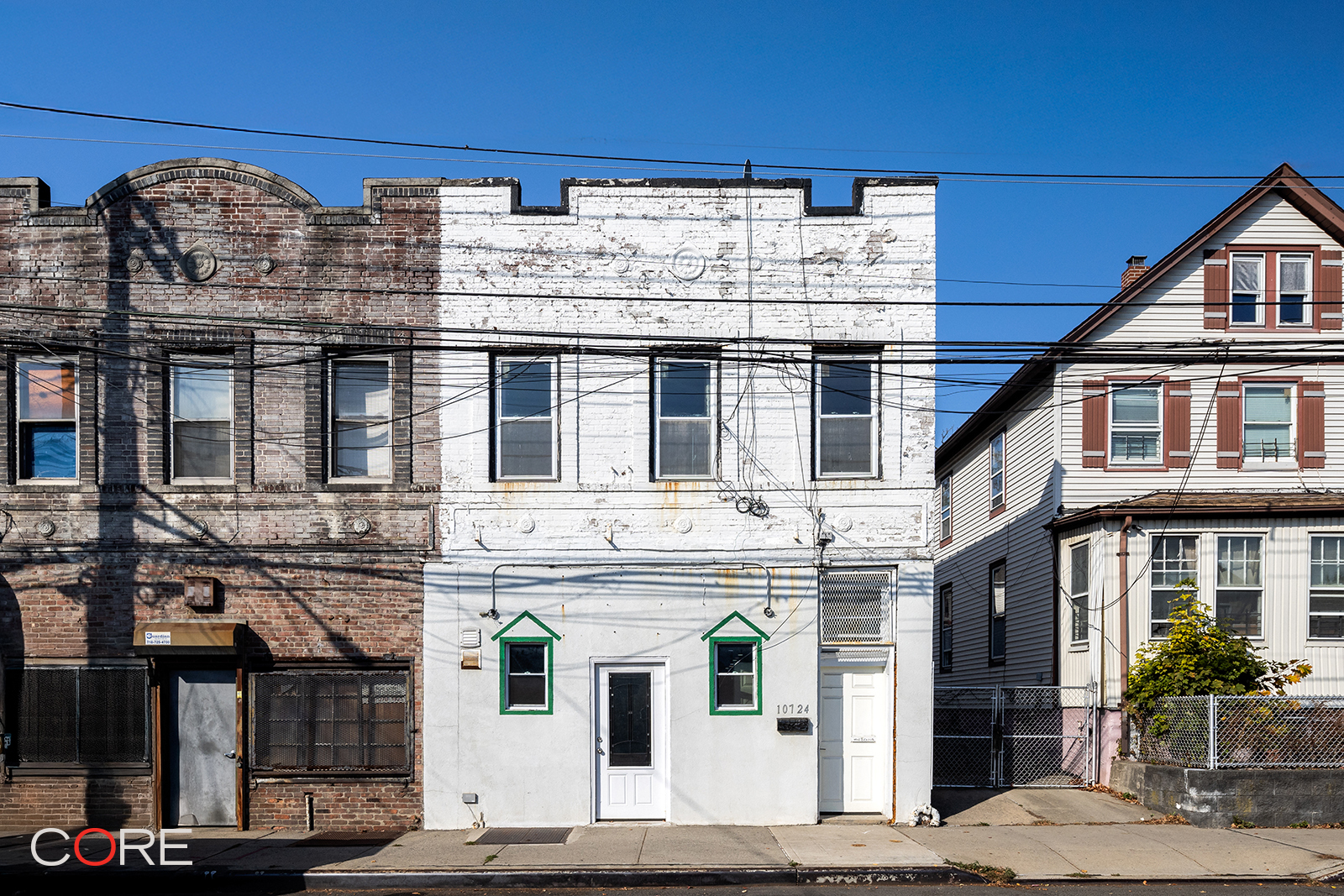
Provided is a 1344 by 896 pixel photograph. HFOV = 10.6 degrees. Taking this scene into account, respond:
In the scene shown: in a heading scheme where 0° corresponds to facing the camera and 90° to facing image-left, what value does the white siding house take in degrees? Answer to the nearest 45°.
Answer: approximately 0°

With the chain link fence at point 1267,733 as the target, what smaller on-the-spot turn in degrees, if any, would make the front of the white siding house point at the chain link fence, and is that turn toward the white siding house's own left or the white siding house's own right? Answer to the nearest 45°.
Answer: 0° — it already faces it

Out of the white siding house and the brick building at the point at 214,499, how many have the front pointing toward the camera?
2

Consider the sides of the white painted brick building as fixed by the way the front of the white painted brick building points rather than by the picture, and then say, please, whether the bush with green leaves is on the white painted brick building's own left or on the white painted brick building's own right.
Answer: on the white painted brick building's own left

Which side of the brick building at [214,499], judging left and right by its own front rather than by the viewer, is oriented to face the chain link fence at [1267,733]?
left

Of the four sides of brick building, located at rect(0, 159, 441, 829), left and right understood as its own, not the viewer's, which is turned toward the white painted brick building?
left
